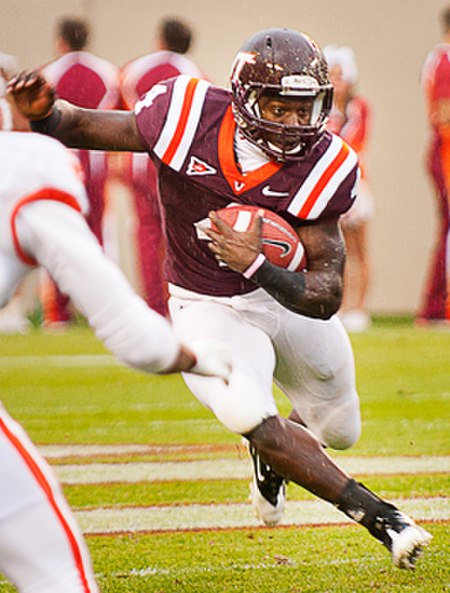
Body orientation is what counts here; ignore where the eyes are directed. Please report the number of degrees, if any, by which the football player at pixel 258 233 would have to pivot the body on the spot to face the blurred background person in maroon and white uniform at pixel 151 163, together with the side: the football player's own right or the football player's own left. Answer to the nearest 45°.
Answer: approximately 180°

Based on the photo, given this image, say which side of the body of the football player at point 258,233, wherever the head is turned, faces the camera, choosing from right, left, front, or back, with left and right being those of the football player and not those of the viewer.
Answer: front

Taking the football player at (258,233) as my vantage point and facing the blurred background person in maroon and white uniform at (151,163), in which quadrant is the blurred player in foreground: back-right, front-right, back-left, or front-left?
back-left

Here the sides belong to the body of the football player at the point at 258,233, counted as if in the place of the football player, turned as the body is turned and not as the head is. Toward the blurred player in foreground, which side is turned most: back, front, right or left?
front

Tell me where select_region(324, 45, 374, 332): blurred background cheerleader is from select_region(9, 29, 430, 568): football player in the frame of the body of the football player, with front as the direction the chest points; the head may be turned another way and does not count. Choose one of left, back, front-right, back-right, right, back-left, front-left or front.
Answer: back

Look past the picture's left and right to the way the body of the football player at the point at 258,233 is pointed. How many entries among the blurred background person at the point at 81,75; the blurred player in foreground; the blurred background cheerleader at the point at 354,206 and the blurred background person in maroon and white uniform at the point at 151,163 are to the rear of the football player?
3
